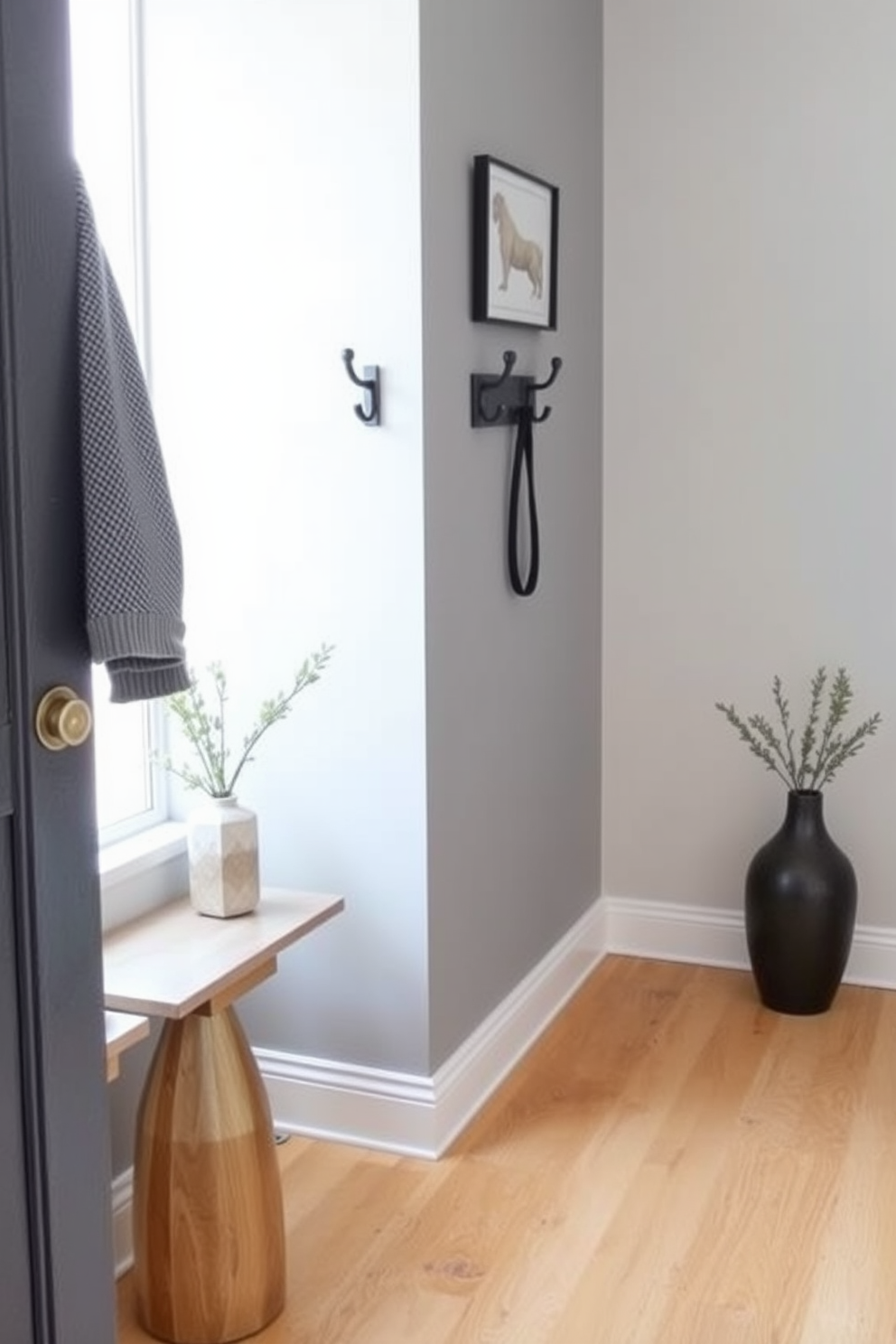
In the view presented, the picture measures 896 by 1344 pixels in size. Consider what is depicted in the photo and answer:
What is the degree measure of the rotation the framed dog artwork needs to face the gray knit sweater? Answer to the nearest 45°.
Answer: approximately 45° to its right

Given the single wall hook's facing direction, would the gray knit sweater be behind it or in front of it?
in front

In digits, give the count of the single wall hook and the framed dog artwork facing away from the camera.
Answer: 0

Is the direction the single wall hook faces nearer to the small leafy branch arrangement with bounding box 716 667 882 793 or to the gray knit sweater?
the gray knit sweater

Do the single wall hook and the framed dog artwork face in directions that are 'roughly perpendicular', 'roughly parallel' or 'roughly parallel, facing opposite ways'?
roughly perpendicular
